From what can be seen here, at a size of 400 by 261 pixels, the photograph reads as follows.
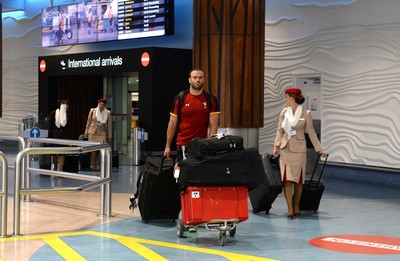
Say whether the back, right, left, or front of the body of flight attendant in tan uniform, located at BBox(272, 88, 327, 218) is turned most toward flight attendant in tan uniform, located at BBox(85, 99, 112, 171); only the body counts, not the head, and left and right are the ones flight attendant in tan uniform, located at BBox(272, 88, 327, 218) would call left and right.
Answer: right

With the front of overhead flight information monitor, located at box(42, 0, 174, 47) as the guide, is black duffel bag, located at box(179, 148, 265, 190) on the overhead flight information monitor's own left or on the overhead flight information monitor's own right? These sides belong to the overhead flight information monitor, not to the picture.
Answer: on the overhead flight information monitor's own left

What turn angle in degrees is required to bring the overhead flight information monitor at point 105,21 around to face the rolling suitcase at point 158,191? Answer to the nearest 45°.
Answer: approximately 45° to its left

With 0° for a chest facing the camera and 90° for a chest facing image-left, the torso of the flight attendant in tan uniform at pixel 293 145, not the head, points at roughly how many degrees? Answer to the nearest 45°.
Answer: approximately 45°

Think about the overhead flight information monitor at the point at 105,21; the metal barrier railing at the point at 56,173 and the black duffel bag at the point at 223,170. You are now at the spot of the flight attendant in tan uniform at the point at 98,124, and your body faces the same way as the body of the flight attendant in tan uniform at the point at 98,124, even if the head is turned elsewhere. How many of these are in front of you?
2

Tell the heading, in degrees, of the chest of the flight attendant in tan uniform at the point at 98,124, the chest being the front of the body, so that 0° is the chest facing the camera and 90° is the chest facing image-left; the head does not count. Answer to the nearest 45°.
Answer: approximately 0°

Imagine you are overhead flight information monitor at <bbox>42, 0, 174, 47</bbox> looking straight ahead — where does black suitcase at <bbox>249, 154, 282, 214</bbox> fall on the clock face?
The black suitcase is roughly at 10 o'clock from the overhead flight information monitor.

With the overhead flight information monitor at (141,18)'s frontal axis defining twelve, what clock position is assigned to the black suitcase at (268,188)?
The black suitcase is roughly at 10 o'clock from the overhead flight information monitor.

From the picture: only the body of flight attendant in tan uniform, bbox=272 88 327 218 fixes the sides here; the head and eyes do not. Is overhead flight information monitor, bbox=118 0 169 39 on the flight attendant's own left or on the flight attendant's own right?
on the flight attendant's own right

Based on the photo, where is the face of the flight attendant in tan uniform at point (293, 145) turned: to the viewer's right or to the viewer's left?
to the viewer's left

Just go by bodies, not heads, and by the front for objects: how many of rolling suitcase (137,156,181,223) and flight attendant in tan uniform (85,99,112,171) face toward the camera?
2

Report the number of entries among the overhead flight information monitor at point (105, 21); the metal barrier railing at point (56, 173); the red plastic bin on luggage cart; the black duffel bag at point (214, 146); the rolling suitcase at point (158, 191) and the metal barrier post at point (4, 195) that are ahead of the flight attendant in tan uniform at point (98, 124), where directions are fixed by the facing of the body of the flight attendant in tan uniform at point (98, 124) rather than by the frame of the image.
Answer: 5
